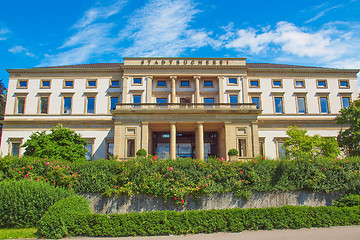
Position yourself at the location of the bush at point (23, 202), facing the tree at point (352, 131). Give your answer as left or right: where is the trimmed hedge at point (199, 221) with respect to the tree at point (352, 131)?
right

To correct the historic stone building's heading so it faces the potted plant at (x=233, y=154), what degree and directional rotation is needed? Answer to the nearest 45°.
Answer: approximately 45° to its left

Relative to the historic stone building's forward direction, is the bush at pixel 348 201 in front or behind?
in front

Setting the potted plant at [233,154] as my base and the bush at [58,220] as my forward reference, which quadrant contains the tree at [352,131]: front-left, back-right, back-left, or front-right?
back-left

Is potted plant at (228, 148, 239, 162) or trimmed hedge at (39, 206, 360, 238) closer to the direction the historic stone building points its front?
the trimmed hedge

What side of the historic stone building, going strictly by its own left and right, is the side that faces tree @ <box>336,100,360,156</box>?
left

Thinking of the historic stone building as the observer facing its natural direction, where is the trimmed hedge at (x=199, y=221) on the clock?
The trimmed hedge is roughly at 12 o'clock from the historic stone building.

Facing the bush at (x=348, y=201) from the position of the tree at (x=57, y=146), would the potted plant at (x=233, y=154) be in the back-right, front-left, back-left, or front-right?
front-left

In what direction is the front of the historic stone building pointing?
toward the camera

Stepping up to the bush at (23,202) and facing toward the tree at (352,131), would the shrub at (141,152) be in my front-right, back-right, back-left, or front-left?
front-left

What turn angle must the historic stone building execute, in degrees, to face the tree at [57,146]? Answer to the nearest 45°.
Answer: approximately 45° to its right

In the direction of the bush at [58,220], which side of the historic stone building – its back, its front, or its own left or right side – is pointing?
front

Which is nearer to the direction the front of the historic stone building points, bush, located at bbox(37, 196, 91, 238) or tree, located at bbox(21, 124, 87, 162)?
the bush
